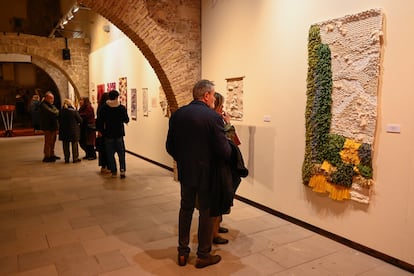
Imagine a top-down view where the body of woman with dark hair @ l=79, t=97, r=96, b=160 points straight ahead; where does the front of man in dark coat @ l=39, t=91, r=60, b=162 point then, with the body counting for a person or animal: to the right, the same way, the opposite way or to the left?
the opposite way

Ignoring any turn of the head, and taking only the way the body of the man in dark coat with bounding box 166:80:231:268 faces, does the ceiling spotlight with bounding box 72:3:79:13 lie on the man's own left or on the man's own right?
on the man's own left

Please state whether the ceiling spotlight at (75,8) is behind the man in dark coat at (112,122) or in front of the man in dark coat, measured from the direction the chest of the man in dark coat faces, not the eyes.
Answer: in front

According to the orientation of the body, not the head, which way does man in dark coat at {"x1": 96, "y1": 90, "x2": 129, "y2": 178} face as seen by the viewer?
away from the camera

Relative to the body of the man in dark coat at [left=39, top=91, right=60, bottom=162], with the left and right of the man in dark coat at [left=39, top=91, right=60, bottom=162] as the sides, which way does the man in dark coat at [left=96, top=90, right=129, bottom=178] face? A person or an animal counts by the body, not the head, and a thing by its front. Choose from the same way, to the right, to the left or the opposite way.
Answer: to the left

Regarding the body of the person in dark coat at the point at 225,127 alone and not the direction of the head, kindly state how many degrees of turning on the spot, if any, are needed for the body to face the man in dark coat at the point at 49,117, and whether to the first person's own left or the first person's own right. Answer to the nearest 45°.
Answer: approximately 135° to the first person's own left

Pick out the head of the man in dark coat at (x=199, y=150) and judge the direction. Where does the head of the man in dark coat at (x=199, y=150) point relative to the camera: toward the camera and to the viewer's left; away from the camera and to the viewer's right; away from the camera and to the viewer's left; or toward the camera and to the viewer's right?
away from the camera and to the viewer's right

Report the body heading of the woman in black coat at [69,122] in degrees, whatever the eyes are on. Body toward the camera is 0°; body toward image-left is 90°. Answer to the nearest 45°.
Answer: approximately 180°

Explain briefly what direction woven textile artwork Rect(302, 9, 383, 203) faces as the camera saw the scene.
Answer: facing the viewer and to the left of the viewer

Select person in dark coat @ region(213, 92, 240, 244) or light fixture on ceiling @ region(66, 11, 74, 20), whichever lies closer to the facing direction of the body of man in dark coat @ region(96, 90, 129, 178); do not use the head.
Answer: the light fixture on ceiling
